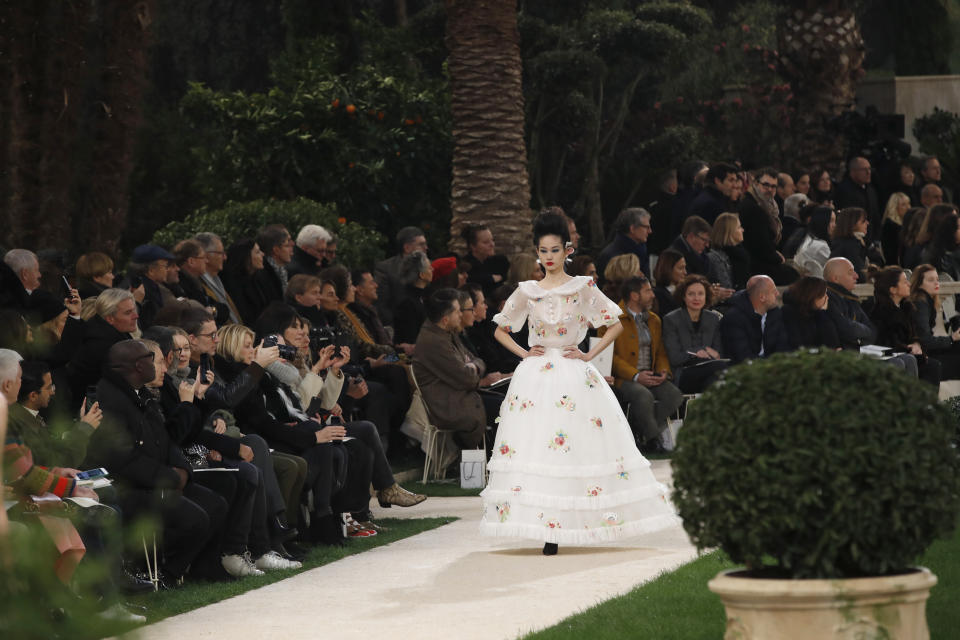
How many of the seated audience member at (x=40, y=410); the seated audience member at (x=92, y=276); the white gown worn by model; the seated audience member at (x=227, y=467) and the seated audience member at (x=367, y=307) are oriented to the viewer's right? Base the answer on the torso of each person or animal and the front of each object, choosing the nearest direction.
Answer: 4

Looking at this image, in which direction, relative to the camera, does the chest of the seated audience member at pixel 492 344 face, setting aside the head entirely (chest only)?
to the viewer's right

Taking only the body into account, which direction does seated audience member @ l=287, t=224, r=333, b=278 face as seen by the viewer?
to the viewer's right

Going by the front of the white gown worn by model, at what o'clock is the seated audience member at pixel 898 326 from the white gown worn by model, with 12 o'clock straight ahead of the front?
The seated audience member is roughly at 7 o'clock from the white gown worn by model.

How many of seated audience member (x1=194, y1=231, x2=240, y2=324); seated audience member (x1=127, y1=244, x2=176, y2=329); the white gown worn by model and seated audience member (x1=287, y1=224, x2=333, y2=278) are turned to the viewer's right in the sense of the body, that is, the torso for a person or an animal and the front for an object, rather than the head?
3

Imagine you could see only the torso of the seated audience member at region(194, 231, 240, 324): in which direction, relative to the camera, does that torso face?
to the viewer's right

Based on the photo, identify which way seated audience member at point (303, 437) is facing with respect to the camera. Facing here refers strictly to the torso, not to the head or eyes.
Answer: to the viewer's right

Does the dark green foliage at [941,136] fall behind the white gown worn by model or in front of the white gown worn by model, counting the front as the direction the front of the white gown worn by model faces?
behind

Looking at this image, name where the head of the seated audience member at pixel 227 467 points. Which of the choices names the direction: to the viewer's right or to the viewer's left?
to the viewer's right

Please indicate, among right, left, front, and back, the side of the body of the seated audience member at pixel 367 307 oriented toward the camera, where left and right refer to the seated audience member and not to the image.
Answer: right

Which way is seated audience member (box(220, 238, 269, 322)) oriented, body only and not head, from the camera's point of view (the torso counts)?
to the viewer's right
